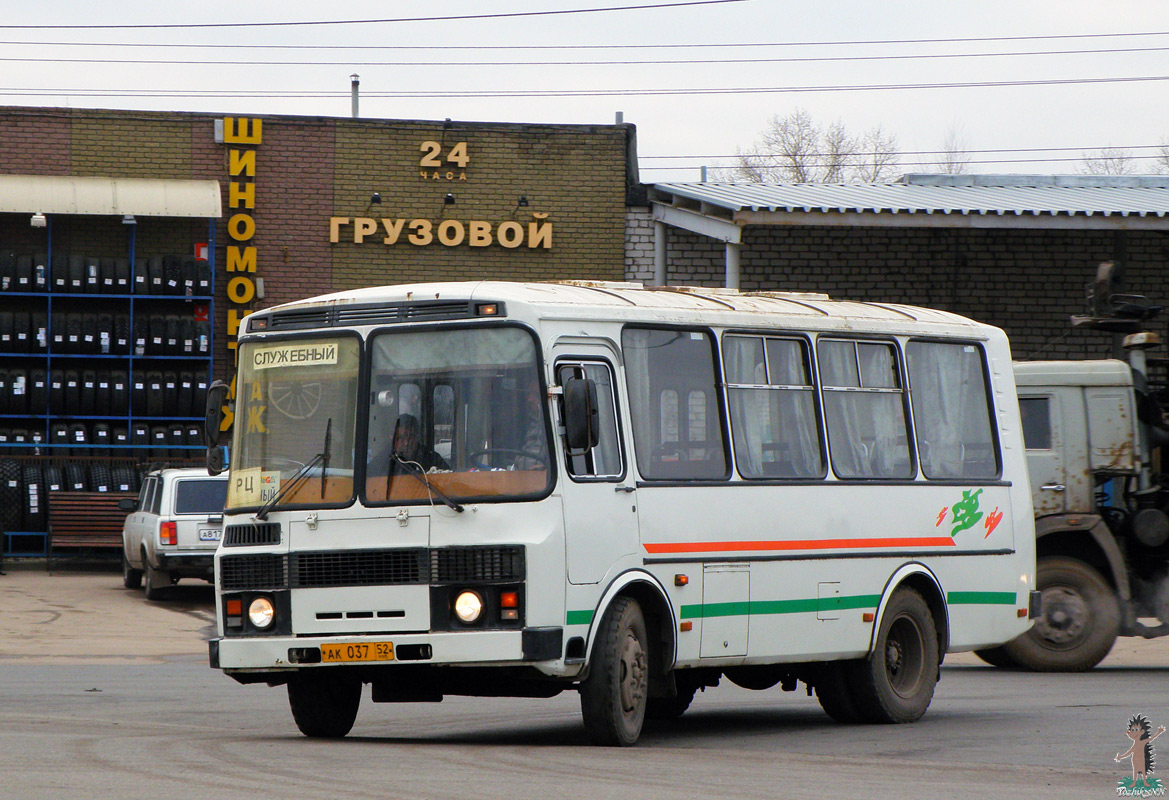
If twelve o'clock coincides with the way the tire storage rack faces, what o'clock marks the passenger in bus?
The passenger in bus is roughly at 12 o'clock from the tire storage rack.

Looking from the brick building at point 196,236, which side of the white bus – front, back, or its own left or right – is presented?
right

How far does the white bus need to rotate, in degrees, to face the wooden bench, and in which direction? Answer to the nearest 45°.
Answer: approximately 90° to its right

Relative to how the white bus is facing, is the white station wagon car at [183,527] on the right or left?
on its right

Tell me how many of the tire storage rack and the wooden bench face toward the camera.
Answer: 2

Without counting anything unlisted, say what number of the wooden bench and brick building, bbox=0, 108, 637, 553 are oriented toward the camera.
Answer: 2

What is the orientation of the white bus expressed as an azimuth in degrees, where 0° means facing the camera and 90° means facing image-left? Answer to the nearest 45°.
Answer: approximately 45°

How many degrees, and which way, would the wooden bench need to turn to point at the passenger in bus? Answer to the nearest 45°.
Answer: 0° — it already faces them
